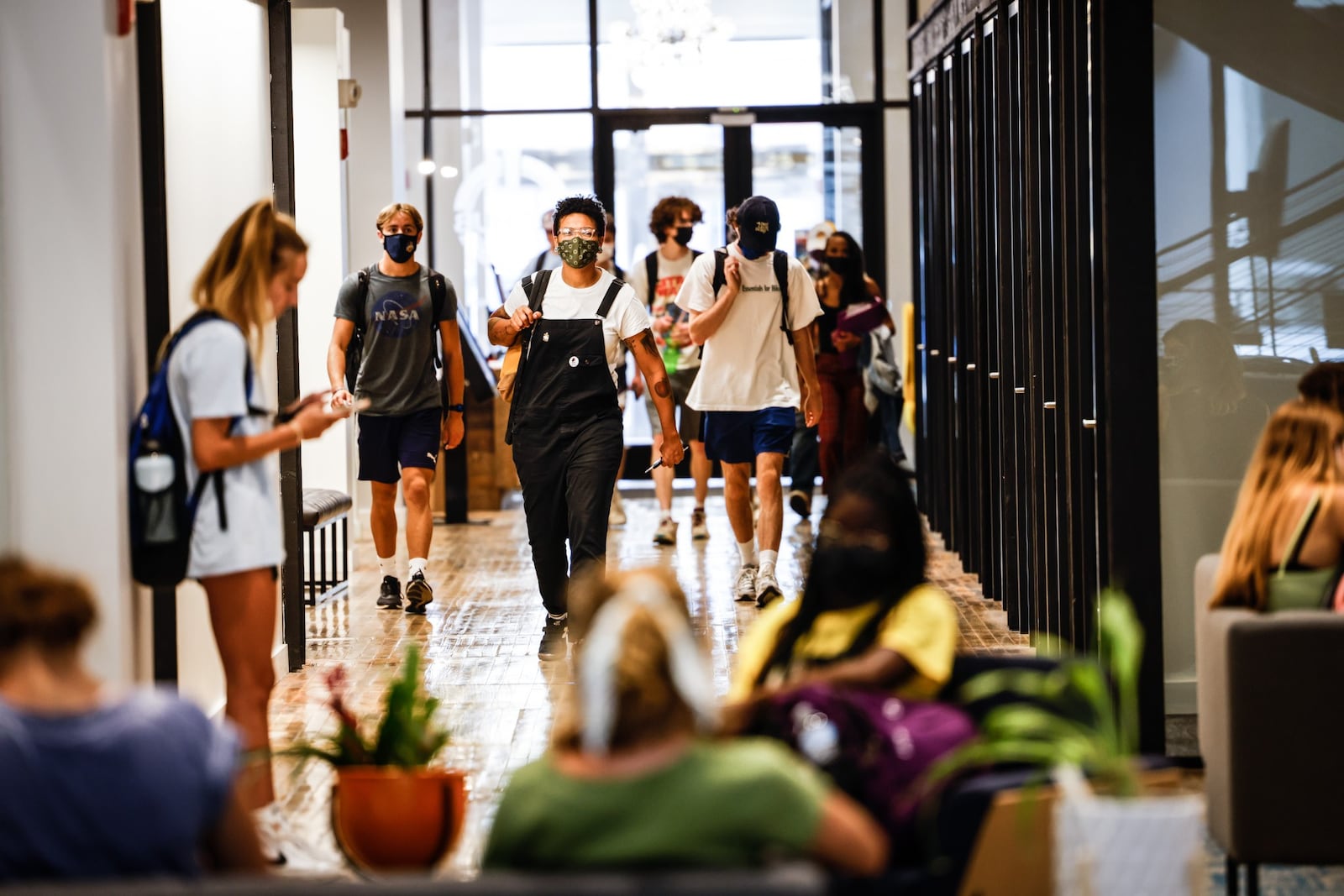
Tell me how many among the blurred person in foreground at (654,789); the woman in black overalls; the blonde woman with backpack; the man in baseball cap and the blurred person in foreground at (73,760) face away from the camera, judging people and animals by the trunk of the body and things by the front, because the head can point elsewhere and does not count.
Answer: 2

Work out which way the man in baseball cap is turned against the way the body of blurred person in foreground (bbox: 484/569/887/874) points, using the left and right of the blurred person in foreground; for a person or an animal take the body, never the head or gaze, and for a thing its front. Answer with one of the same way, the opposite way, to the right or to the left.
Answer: the opposite way

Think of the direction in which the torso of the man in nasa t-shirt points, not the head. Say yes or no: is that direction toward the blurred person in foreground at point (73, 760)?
yes

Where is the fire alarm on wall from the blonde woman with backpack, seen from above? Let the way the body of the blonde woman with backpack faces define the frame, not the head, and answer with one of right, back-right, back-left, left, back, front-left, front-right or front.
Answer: left

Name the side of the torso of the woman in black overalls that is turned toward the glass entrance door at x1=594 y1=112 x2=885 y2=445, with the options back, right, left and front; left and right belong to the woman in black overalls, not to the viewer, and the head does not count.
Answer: back

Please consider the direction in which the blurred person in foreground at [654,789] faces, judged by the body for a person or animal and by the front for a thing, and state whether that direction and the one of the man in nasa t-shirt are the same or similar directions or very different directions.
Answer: very different directions

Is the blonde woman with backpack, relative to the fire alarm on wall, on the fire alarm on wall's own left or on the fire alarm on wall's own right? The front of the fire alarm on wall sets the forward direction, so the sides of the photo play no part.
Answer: on the fire alarm on wall's own right

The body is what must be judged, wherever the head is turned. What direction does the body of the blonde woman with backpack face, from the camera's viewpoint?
to the viewer's right

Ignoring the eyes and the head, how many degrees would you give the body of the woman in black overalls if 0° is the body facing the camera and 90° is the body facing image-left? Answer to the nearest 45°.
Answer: approximately 0°

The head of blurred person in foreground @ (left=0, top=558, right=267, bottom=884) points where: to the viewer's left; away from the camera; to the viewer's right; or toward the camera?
away from the camera

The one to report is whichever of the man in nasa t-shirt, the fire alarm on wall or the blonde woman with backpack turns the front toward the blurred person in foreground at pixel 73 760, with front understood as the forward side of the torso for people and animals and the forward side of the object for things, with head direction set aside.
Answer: the man in nasa t-shirt

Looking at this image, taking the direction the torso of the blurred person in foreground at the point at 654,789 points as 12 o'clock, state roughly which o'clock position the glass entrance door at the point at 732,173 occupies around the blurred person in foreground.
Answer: The glass entrance door is roughly at 12 o'clock from the blurred person in foreground.

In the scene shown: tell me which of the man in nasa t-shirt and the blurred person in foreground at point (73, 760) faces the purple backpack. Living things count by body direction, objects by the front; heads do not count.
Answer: the man in nasa t-shirt

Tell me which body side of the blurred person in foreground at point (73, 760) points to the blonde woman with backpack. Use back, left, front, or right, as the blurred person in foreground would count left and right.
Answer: front

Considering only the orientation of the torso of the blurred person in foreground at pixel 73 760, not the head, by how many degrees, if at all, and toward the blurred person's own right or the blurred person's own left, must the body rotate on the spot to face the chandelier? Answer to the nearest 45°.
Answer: approximately 45° to the blurred person's own right

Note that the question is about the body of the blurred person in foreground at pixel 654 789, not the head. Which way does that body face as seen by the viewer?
away from the camera

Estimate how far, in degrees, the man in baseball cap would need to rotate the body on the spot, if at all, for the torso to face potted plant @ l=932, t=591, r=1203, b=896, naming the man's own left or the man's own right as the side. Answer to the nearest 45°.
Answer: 0° — they already face it

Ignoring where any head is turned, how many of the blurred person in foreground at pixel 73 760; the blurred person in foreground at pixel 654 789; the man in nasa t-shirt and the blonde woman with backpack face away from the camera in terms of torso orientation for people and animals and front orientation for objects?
2

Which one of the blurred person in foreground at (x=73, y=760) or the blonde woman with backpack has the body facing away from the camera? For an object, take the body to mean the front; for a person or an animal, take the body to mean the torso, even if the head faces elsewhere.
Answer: the blurred person in foreground
